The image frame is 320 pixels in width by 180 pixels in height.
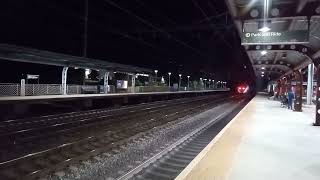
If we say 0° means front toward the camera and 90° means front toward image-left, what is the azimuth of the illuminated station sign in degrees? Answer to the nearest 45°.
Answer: approximately 0°

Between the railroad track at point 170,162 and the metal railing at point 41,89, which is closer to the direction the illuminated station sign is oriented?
the railroad track

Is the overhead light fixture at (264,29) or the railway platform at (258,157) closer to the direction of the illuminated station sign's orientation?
the railway platform

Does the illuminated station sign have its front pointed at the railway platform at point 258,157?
yes

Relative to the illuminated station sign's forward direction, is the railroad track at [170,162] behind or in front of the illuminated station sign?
in front

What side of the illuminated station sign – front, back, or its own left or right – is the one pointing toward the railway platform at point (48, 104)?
right
